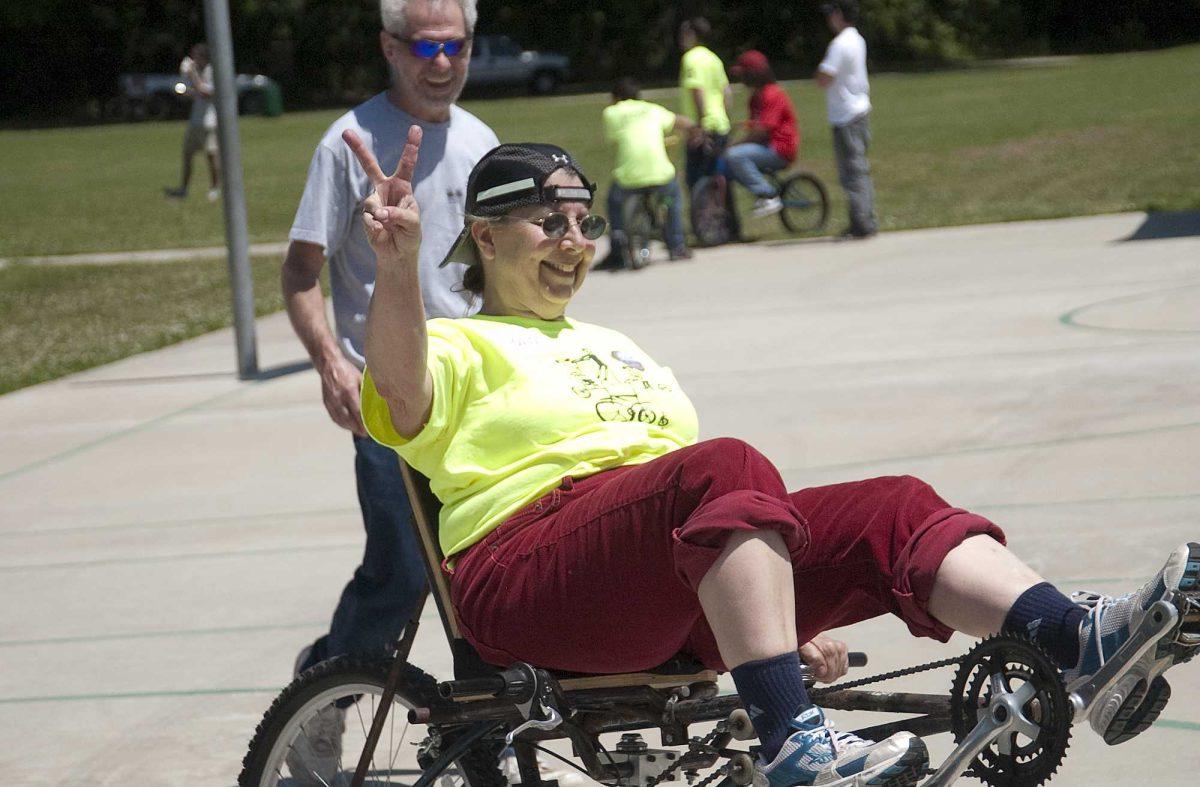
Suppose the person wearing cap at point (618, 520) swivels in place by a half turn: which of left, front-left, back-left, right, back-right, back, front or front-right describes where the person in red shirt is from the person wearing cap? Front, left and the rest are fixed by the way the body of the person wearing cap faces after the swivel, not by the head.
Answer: front-right

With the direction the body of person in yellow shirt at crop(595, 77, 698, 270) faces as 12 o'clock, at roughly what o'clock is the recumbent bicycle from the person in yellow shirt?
The recumbent bicycle is roughly at 6 o'clock from the person in yellow shirt.

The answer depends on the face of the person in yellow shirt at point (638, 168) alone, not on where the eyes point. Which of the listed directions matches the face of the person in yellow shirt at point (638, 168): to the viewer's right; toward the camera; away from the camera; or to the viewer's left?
away from the camera

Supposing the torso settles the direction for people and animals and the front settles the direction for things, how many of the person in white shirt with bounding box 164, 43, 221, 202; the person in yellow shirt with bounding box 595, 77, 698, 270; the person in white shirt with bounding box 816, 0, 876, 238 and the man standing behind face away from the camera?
1

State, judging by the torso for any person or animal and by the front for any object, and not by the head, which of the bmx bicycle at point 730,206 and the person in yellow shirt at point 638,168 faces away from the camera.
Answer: the person in yellow shirt

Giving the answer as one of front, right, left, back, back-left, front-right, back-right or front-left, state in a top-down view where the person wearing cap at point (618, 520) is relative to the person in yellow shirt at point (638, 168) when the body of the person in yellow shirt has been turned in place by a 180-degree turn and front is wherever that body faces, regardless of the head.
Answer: front

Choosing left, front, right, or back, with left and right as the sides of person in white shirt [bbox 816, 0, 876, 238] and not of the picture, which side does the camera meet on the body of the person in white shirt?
left

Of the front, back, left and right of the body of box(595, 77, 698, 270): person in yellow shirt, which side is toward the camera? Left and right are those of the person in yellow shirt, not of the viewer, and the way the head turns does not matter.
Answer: back

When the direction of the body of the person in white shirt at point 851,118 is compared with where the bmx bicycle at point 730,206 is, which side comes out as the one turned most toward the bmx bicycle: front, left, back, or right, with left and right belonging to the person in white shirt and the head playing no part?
front

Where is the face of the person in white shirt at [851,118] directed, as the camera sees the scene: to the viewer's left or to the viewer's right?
to the viewer's left

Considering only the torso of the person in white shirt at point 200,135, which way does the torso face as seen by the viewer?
to the viewer's left

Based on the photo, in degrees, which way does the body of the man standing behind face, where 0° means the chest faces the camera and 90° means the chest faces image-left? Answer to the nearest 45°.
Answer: approximately 315°
